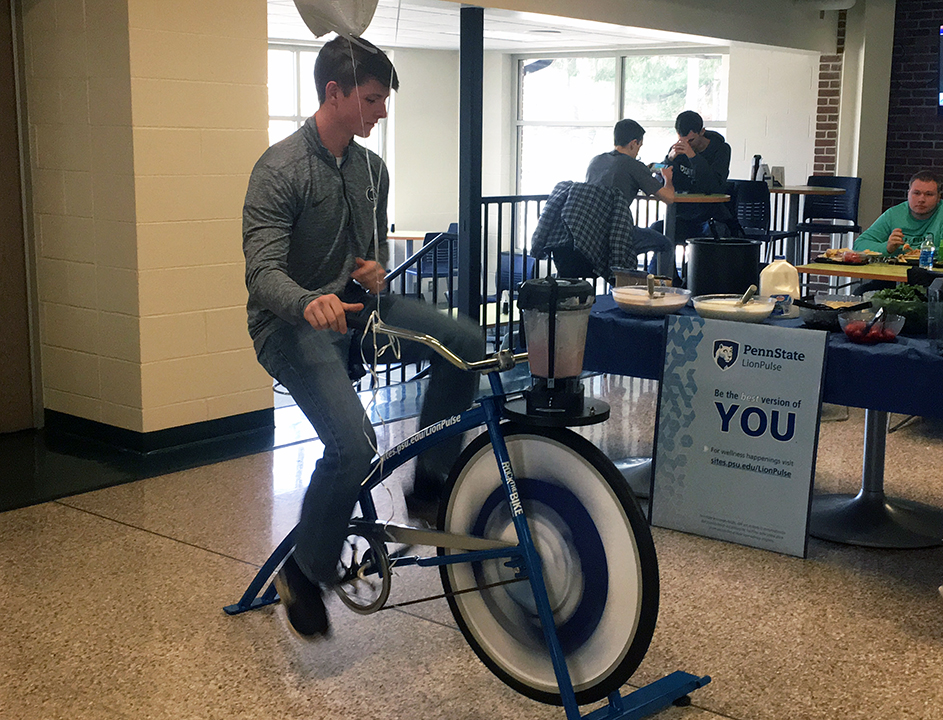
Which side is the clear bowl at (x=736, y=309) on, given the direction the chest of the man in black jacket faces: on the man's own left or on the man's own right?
on the man's own left

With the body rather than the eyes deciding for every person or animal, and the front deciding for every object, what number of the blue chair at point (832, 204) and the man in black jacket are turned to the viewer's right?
0

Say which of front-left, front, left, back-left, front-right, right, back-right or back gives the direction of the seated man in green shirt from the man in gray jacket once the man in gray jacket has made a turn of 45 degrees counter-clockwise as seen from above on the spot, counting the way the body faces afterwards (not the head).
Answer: front-left

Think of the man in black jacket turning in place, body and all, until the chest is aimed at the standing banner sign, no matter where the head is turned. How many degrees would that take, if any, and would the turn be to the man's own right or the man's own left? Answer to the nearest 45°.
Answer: approximately 45° to the man's own left

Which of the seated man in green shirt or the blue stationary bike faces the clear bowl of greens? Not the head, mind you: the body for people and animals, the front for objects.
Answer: the seated man in green shirt

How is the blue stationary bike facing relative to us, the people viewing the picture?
facing the viewer and to the right of the viewer

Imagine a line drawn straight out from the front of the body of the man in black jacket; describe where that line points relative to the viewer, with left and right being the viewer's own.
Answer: facing the viewer and to the left of the viewer

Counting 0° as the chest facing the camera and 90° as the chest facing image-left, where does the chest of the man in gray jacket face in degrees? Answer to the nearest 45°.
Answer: approximately 315°

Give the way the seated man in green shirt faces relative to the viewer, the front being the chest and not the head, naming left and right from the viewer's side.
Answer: facing the viewer

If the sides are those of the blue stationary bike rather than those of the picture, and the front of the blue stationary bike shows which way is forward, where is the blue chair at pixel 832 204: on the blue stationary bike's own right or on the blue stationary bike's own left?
on the blue stationary bike's own left
